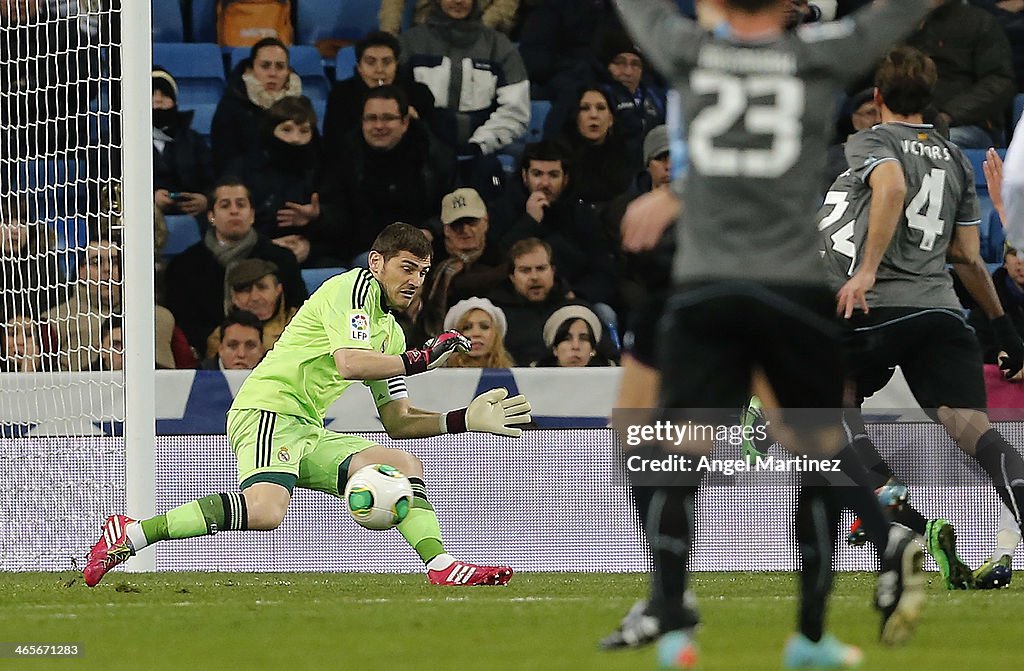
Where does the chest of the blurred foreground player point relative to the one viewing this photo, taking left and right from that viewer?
facing away from the viewer

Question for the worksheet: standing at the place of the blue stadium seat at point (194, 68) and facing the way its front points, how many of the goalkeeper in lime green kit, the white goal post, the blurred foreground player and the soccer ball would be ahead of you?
4

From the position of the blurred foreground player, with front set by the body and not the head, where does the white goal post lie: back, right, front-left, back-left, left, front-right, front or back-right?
front-left

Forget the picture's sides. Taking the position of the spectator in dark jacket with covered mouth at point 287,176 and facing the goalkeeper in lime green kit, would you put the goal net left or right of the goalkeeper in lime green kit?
right

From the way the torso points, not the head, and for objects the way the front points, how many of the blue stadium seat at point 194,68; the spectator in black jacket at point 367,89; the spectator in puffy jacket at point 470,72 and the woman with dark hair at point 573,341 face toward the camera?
4

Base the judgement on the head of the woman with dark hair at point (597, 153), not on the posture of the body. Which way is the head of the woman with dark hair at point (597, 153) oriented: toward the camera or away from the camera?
toward the camera

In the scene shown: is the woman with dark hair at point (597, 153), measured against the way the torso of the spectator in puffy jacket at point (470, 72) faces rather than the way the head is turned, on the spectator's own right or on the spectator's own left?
on the spectator's own left

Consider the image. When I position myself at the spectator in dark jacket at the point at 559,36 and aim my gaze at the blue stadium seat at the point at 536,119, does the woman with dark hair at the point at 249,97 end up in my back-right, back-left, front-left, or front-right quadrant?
front-right

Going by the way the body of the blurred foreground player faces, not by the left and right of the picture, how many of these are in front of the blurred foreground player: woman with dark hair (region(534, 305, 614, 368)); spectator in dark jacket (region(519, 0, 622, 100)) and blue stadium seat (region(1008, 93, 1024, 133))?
3

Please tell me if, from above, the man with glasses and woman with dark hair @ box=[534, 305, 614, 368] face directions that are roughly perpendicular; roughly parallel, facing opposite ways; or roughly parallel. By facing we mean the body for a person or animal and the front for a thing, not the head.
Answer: roughly parallel

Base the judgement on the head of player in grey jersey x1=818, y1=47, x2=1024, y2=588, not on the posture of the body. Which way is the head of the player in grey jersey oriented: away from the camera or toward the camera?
away from the camera

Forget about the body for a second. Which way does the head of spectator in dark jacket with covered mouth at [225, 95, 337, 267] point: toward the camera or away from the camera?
toward the camera

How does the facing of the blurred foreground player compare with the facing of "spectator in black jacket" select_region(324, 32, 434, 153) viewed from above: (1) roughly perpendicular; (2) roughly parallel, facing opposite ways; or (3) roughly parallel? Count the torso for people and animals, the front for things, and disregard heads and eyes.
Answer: roughly parallel, facing opposite ways

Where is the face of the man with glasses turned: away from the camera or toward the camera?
toward the camera

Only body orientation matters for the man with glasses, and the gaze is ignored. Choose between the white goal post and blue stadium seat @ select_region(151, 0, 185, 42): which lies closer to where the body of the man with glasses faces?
the white goal post

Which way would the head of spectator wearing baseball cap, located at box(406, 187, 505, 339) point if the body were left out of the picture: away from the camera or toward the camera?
toward the camera

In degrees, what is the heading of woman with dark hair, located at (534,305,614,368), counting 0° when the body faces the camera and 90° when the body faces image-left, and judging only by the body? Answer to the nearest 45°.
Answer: approximately 0°

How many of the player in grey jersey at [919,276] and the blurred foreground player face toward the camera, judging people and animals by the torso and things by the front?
0
